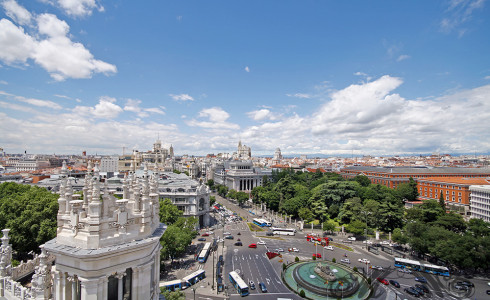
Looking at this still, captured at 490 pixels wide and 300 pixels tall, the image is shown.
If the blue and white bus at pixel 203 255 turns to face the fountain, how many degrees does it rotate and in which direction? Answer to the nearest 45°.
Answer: approximately 90° to its left

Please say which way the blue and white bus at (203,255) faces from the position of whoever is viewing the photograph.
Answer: facing the viewer and to the left of the viewer

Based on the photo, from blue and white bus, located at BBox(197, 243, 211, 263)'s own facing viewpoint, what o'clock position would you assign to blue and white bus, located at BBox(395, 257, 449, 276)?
blue and white bus, located at BBox(395, 257, 449, 276) is roughly at 8 o'clock from blue and white bus, located at BBox(197, 243, 211, 263).

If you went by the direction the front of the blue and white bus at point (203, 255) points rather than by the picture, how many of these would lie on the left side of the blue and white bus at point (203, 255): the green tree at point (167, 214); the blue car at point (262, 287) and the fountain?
2

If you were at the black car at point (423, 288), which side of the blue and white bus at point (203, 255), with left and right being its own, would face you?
left

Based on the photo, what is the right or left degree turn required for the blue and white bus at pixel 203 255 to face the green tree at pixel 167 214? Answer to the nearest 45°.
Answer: approximately 90° to its right

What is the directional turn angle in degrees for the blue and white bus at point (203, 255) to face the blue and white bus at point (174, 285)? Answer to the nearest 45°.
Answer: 0° — it already faces it

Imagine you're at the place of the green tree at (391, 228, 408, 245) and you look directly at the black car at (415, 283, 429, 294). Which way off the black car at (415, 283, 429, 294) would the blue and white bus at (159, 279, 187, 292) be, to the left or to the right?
right

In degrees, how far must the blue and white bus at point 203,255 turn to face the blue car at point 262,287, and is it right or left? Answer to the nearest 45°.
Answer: approximately 90° to its left

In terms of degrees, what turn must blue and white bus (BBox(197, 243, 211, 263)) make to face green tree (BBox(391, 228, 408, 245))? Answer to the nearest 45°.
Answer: approximately 135° to its left
